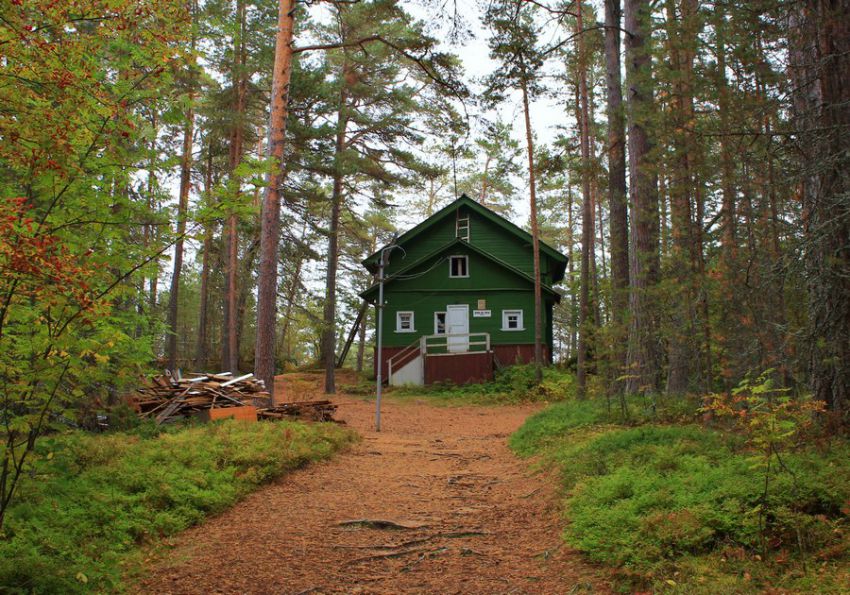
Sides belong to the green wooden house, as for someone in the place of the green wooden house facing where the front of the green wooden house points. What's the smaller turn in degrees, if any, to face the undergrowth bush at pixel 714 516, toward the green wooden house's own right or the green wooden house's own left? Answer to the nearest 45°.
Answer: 0° — it already faces it

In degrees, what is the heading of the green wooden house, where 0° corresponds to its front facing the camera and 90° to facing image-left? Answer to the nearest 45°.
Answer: approximately 0°
